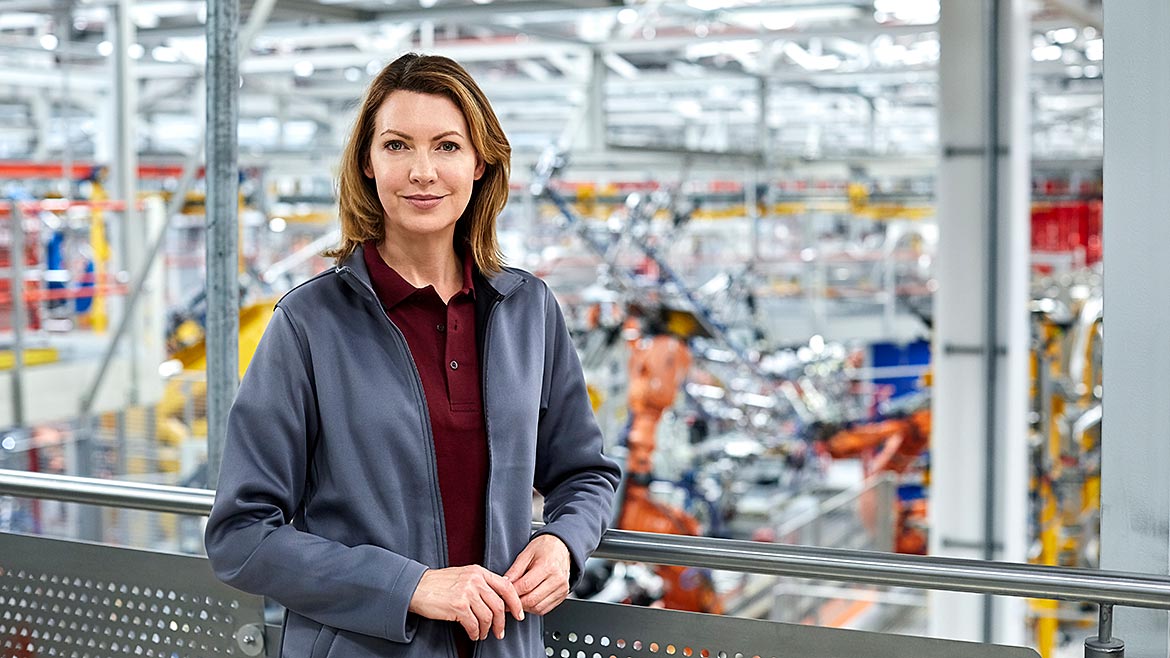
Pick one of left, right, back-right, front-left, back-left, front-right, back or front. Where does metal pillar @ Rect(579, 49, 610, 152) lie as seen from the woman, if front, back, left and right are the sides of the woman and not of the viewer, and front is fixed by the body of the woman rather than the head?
back-left

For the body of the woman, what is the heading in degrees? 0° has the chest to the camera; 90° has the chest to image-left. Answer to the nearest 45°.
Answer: approximately 315°

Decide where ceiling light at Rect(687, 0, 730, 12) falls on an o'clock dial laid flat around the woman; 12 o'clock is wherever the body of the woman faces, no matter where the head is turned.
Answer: The ceiling light is roughly at 8 o'clock from the woman.

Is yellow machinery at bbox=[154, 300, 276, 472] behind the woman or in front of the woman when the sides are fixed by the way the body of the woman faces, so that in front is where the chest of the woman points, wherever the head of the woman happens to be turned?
behind

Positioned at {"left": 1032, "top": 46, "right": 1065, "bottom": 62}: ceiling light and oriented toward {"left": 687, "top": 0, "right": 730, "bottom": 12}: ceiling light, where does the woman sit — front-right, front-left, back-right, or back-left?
front-left

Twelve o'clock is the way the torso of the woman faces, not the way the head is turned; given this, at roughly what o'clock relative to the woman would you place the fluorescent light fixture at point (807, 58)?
The fluorescent light fixture is roughly at 8 o'clock from the woman.

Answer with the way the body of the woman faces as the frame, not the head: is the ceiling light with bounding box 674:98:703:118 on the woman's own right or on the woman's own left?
on the woman's own left

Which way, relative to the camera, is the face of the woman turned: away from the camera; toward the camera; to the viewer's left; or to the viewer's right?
toward the camera
